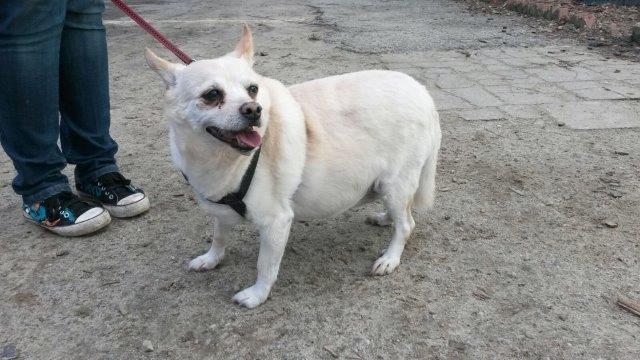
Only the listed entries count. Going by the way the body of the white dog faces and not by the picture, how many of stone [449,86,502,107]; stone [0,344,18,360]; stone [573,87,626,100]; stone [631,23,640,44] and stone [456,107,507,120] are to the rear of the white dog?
4

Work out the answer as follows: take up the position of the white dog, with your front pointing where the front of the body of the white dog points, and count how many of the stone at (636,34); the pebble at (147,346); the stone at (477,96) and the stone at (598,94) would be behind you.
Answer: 3

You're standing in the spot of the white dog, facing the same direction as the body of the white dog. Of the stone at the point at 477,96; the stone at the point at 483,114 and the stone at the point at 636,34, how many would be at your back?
3

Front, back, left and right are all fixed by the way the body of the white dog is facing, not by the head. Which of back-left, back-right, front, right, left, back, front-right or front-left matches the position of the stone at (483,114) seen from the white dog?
back

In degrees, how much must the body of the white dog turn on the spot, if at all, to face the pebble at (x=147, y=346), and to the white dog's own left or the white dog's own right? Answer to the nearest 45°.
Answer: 0° — it already faces it

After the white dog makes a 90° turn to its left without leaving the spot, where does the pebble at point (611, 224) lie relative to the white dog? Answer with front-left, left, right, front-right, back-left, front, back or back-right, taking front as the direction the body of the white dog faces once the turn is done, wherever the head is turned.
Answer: front-left

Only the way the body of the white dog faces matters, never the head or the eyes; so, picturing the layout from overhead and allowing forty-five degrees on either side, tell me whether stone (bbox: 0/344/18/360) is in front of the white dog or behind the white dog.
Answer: in front

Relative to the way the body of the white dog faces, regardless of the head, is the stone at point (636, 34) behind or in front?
behind

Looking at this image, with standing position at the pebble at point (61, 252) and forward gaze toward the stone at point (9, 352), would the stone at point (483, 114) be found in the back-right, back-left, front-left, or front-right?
back-left

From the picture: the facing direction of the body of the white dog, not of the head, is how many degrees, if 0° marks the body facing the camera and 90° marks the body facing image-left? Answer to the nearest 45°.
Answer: approximately 45°

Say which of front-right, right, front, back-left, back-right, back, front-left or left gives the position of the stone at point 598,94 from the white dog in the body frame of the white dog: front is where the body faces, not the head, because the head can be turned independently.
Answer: back

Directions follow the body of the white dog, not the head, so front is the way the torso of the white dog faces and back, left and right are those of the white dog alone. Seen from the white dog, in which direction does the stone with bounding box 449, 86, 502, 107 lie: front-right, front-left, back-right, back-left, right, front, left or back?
back

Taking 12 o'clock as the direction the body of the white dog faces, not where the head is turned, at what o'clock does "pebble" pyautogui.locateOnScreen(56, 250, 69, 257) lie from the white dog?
The pebble is roughly at 2 o'clock from the white dog.
